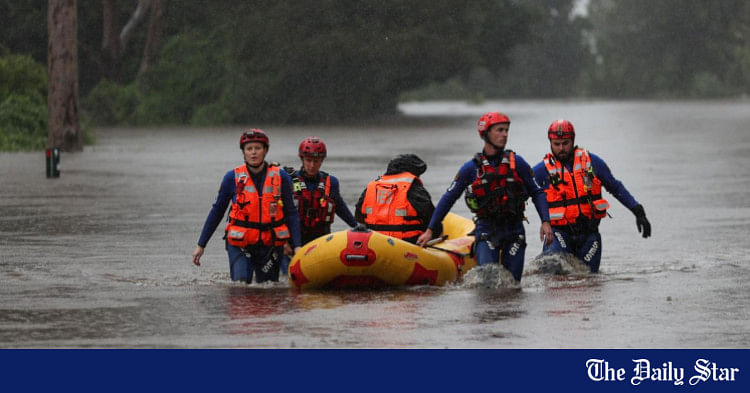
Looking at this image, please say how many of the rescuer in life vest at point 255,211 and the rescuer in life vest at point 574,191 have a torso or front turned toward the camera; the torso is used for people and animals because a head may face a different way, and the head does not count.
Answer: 2

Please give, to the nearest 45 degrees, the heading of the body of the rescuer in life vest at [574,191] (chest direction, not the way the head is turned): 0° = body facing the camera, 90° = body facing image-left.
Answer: approximately 0°

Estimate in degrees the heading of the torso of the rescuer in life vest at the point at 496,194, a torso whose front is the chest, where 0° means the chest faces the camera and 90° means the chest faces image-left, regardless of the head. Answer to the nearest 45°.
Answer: approximately 0°

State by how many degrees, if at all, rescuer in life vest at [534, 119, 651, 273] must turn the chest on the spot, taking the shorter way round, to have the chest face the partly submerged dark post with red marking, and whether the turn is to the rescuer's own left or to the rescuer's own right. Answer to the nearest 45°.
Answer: approximately 135° to the rescuer's own right

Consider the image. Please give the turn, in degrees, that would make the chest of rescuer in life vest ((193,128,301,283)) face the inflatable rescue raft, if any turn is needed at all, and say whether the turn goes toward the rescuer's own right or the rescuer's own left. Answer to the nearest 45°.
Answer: approximately 90° to the rescuer's own left
